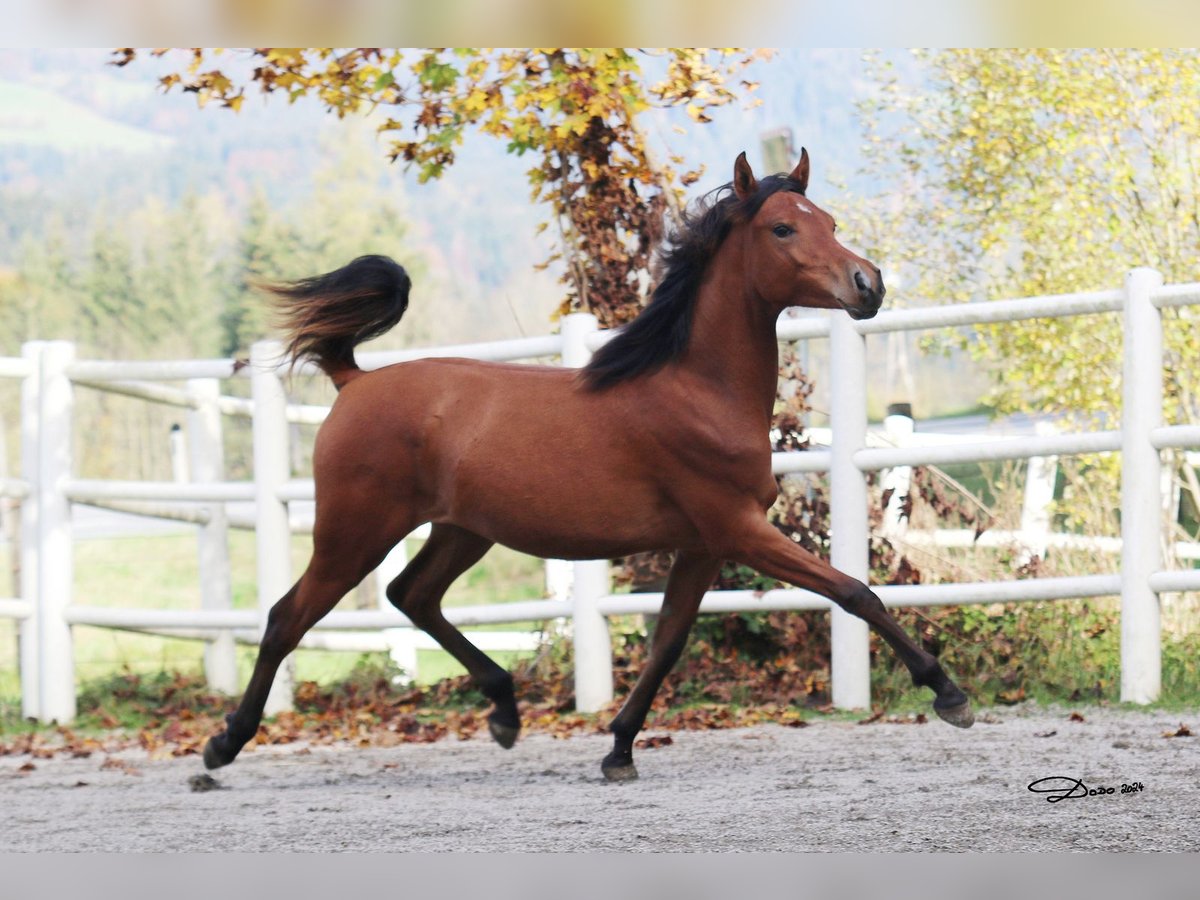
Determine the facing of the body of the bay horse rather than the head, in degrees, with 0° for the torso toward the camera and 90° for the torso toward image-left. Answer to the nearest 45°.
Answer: approximately 270°

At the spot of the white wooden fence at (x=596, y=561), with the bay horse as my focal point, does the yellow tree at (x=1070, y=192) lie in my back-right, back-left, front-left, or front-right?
back-left
